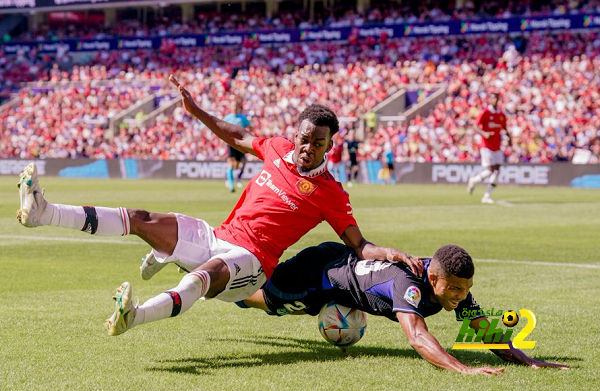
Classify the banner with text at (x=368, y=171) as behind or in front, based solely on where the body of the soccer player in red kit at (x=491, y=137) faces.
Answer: behind

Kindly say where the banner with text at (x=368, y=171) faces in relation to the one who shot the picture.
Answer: facing the viewer

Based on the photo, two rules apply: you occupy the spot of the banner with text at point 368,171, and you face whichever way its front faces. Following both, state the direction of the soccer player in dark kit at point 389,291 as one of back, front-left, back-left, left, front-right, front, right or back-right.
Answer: front

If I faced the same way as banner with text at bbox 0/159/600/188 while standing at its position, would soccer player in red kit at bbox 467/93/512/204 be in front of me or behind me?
in front

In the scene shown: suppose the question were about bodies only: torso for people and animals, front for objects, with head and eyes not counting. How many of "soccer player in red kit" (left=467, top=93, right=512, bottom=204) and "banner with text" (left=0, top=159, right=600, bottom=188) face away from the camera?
0

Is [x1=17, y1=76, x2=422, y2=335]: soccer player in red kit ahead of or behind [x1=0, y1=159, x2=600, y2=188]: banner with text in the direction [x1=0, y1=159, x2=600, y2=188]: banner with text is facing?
ahead

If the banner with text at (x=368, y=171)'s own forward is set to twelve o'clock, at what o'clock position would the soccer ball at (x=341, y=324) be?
The soccer ball is roughly at 12 o'clock from the banner with text.
